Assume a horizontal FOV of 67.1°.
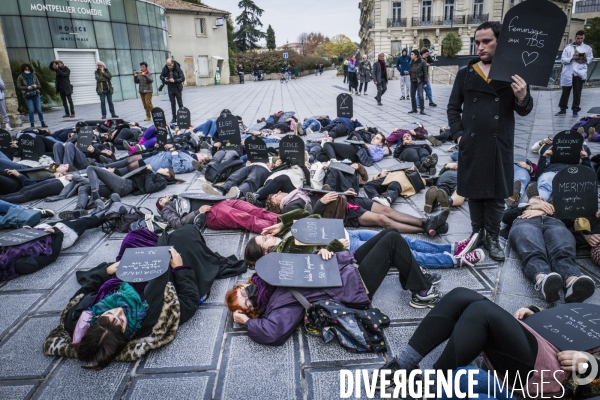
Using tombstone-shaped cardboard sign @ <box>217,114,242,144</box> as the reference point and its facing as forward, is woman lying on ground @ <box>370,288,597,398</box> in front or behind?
in front

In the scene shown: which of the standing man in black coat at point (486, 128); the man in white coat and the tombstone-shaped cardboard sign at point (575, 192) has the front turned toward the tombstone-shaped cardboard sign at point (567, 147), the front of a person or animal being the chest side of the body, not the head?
the man in white coat

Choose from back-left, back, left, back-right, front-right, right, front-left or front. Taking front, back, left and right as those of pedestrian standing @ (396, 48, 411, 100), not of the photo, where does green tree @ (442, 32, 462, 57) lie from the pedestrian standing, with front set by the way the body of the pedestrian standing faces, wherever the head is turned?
back

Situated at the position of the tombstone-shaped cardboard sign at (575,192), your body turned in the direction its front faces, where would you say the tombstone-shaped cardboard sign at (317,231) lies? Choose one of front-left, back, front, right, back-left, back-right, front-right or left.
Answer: front-right

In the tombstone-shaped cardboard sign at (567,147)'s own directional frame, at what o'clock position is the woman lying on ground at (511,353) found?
The woman lying on ground is roughly at 12 o'clock from the tombstone-shaped cardboard sign.

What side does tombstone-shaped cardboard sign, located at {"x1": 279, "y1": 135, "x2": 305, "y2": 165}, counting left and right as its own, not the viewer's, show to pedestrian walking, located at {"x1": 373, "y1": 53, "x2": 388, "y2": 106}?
back

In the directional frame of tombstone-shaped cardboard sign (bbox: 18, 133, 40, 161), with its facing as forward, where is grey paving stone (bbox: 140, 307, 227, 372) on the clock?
The grey paving stone is roughly at 12 o'clock from the tombstone-shaped cardboard sign.

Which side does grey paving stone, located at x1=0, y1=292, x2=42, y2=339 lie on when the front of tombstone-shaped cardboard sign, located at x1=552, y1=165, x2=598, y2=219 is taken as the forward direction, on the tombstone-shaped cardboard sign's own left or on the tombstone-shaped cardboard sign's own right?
on the tombstone-shaped cardboard sign's own right

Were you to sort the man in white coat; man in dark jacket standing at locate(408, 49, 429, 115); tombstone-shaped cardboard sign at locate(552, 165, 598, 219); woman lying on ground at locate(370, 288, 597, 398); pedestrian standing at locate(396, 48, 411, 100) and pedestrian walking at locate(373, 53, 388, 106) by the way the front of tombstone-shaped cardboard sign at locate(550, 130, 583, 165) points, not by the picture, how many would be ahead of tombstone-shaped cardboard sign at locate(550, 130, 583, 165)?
2

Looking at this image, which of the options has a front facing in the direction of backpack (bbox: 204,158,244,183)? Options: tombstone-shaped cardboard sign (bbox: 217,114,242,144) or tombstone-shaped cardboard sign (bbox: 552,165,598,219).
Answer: tombstone-shaped cardboard sign (bbox: 217,114,242,144)

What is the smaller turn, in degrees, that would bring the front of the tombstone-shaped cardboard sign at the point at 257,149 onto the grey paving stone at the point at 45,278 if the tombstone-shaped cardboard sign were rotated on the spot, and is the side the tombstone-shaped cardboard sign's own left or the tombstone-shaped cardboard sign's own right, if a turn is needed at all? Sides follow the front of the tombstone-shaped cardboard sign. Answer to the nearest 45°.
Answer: approximately 45° to the tombstone-shaped cardboard sign's own right

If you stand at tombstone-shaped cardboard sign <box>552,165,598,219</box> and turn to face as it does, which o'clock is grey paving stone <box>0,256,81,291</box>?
The grey paving stone is roughly at 2 o'clock from the tombstone-shaped cardboard sign.

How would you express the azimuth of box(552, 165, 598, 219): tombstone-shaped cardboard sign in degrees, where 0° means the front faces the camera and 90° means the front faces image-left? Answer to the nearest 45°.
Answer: approximately 0°
